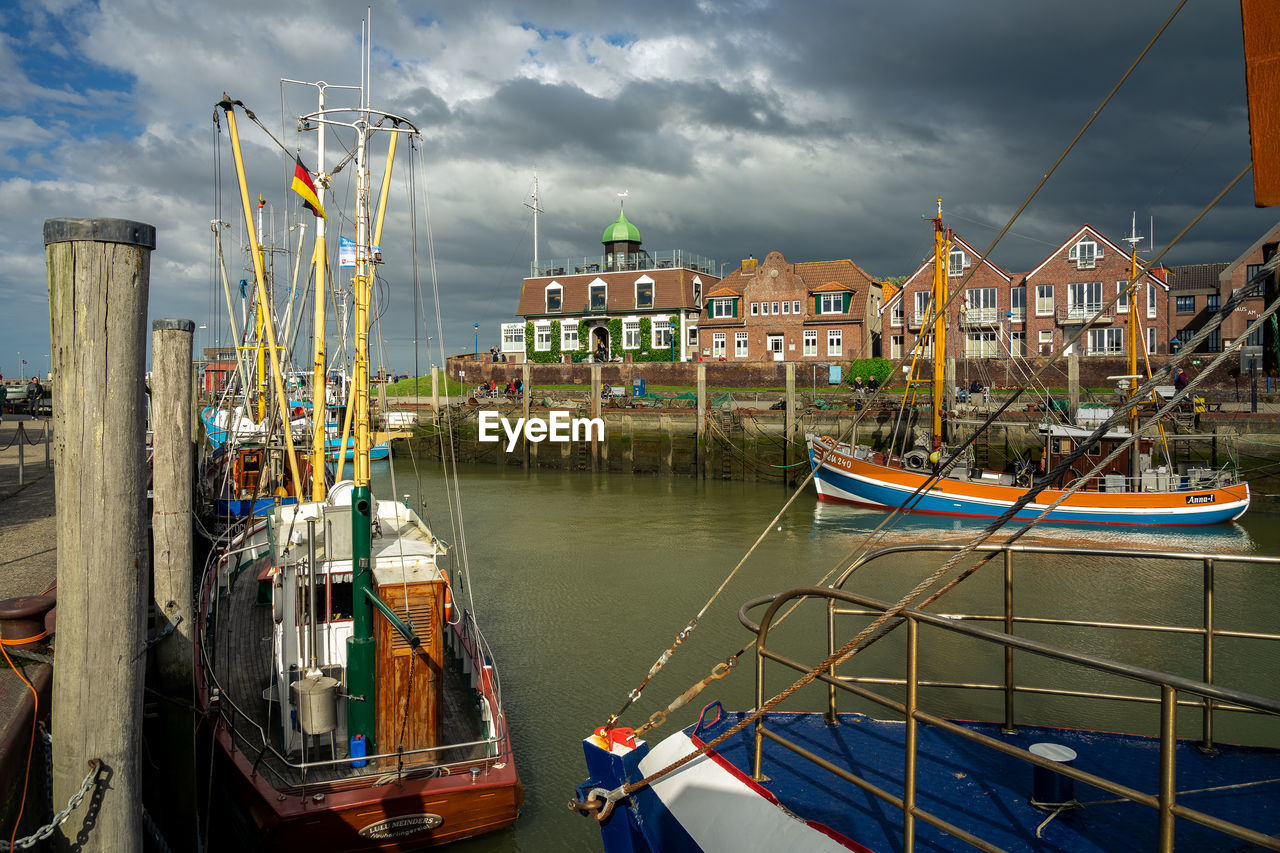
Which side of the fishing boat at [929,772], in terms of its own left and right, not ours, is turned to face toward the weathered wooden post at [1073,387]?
right

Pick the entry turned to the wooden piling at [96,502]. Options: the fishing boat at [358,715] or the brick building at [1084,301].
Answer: the brick building

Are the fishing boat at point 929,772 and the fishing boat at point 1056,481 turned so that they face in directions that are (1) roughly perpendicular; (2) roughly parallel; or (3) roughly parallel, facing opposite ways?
roughly parallel

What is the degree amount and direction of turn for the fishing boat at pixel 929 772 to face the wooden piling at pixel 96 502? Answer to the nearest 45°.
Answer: approximately 45° to its left

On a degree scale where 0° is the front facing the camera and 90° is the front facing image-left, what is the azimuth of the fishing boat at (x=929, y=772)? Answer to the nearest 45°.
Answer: approximately 90°

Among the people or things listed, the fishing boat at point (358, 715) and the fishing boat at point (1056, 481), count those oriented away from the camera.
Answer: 1

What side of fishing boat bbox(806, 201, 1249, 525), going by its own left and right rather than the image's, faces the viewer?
left

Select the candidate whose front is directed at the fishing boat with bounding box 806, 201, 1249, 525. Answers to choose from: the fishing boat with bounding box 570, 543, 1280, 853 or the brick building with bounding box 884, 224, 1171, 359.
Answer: the brick building

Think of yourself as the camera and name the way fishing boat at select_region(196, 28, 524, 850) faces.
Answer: facing away from the viewer

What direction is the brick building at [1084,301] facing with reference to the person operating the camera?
facing the viewer

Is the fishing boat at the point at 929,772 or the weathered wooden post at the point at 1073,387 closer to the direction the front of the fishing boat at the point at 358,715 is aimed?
the weathered wooden post

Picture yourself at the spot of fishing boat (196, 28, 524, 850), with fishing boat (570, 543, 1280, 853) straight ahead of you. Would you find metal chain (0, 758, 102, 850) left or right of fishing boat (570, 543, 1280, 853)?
right

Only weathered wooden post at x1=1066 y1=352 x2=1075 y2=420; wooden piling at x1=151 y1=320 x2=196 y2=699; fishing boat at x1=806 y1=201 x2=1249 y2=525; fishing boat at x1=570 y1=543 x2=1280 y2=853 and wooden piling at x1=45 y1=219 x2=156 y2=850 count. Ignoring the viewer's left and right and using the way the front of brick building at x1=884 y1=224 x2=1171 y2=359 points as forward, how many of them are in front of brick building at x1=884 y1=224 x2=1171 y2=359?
5

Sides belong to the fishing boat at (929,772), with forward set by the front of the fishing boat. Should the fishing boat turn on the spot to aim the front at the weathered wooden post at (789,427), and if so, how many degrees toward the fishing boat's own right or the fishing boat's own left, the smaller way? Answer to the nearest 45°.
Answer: approximately 90° to the fishing boat's own right

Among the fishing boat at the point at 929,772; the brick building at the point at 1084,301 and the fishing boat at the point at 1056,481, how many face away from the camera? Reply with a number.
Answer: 0

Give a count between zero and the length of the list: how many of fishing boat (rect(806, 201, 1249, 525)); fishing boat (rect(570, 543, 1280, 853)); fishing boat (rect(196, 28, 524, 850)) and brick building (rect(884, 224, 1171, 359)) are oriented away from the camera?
1
